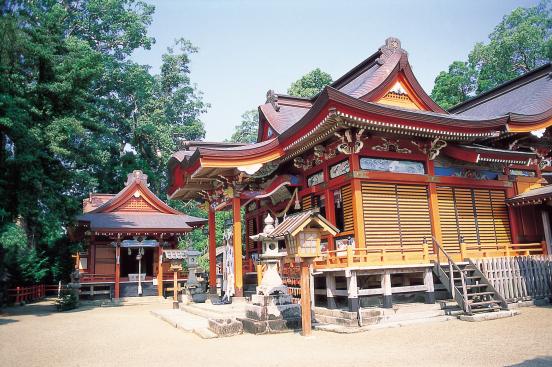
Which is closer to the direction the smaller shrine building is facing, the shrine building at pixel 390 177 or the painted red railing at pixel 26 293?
the shrine building

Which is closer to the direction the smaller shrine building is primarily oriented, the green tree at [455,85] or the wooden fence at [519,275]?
the wooden fence

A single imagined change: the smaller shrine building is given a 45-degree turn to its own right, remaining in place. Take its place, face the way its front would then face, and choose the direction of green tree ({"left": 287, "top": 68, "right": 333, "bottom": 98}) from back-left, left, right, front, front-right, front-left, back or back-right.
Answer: back

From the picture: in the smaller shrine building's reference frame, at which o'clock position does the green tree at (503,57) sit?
The green tree is roughly at 9 o'clock from the smaller shrine building.

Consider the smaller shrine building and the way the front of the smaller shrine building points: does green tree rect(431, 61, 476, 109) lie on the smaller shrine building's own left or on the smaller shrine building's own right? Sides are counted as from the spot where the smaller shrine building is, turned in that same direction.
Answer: on the smaller shrine building's own left

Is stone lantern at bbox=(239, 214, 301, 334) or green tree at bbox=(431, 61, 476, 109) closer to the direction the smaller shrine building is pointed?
the stone lantern

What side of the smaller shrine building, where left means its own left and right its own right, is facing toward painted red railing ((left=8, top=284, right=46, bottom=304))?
right

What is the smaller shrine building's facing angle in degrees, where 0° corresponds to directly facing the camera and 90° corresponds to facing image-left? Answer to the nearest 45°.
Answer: approximately 0°

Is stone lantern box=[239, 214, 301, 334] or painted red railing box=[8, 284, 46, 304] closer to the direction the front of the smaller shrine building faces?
the stone lantern
